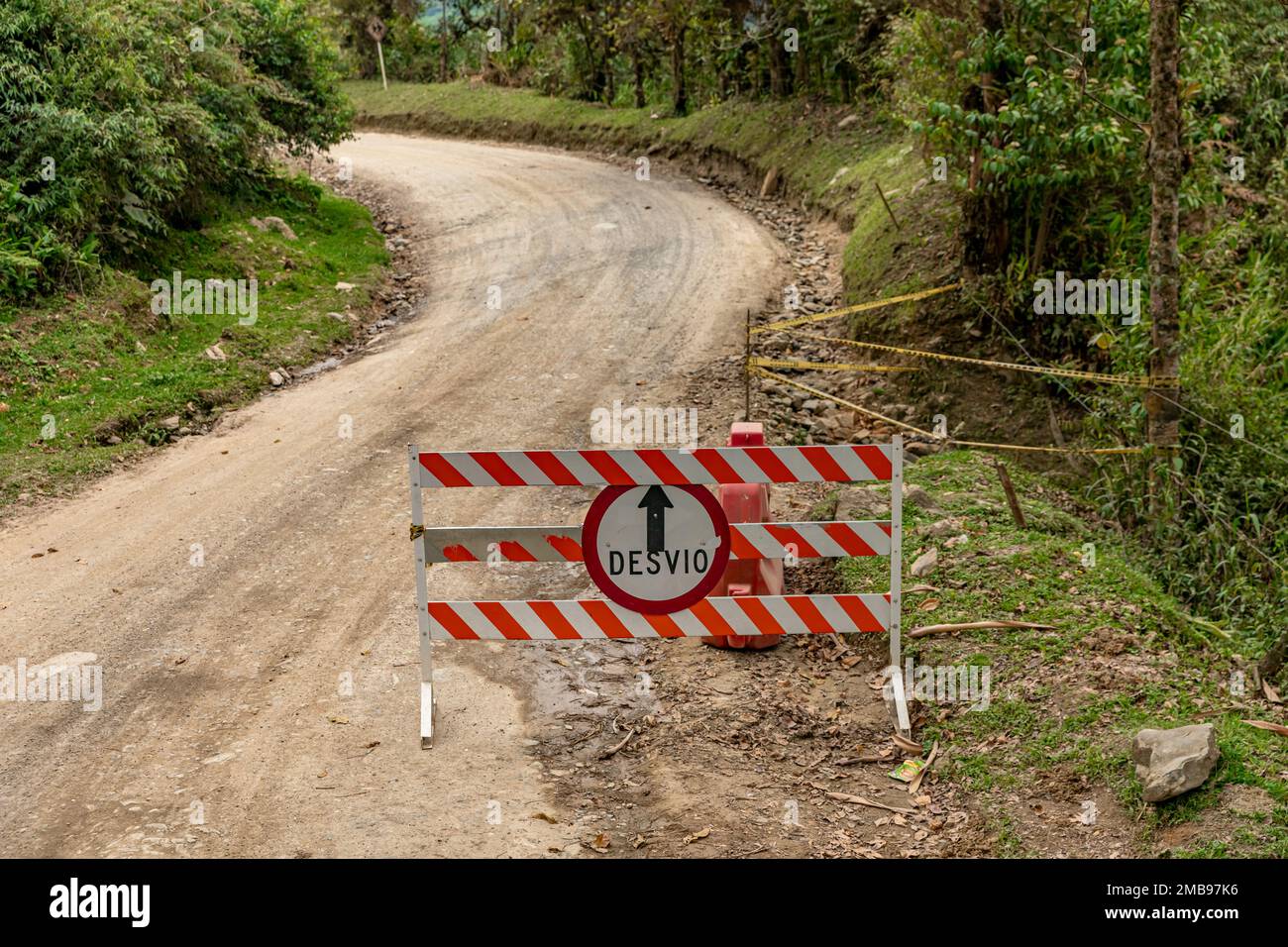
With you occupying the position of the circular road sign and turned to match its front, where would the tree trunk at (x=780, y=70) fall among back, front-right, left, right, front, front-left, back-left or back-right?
back

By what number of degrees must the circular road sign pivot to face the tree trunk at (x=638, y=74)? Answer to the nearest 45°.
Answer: approximately 180°

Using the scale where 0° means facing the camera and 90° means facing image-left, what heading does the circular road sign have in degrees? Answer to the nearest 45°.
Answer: approximately 0°

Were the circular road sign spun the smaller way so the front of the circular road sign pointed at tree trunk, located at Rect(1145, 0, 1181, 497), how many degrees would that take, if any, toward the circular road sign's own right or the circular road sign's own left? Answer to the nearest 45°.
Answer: approximately 135° to the circular road sign's own left

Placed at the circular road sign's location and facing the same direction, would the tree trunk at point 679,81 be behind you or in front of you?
behind

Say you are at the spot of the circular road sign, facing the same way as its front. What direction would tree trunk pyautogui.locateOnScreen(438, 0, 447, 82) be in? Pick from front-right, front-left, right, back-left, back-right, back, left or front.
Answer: back

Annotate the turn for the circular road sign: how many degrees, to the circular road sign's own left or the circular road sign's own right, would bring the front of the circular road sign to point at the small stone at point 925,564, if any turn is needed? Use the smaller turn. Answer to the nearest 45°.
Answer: approximately 135° to the circular road sign's own left
